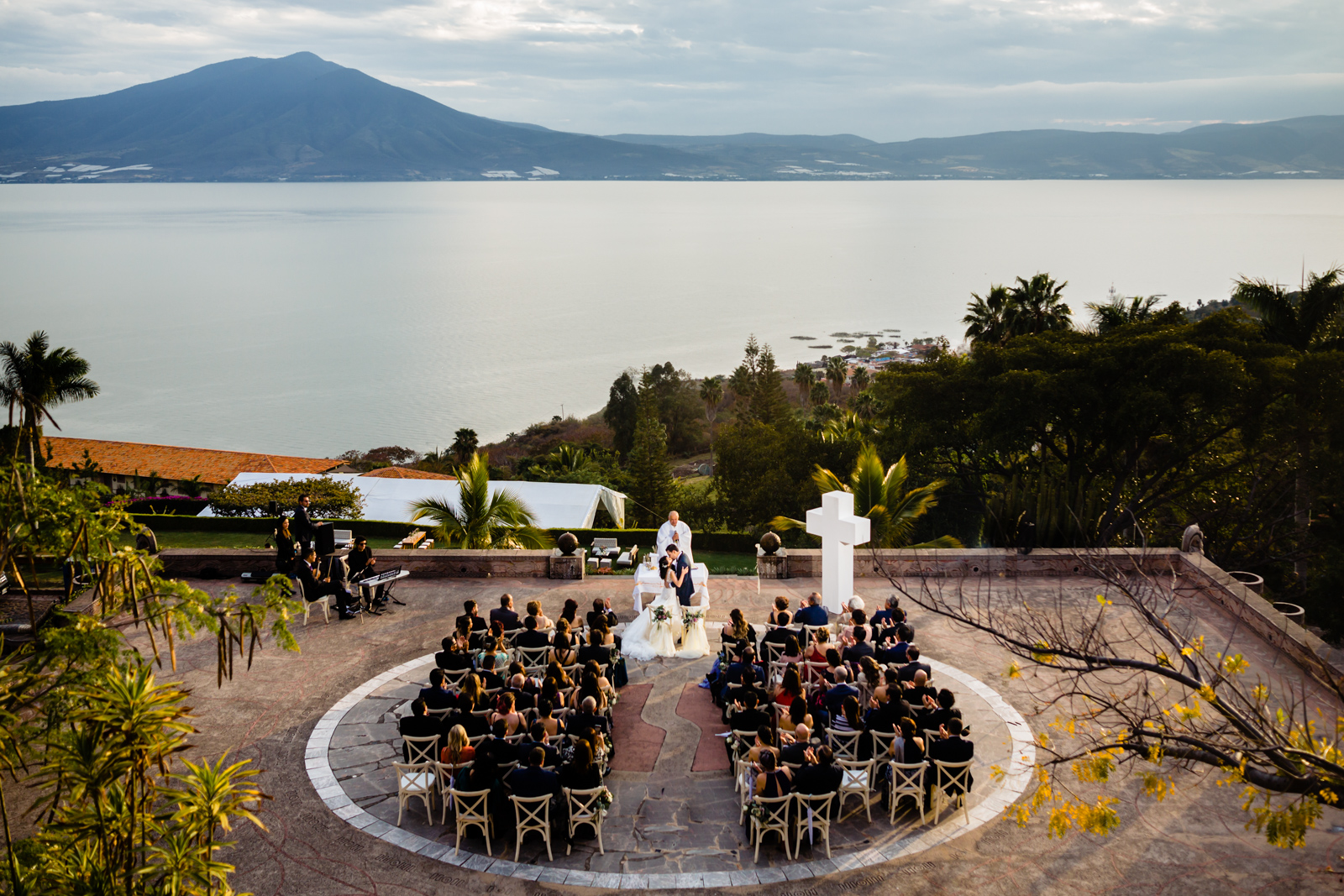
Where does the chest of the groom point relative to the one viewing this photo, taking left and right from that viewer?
facing to the left of the viewer

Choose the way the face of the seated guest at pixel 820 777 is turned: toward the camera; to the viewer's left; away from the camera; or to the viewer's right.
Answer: away from the camera

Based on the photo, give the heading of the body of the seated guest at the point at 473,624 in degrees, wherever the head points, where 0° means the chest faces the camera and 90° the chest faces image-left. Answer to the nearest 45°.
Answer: approximately 225°

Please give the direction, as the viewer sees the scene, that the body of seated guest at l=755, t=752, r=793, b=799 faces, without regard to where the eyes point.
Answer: away from the camera

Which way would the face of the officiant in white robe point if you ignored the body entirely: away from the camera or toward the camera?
toward the camera

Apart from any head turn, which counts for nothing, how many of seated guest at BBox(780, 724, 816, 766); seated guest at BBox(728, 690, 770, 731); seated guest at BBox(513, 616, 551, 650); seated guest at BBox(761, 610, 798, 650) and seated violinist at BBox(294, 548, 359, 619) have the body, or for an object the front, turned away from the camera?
4

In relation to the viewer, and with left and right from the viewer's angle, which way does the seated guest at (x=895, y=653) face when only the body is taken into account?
facing away from the viewer and to the left of the viewer

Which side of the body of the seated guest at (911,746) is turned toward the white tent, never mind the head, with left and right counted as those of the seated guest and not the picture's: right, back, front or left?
front

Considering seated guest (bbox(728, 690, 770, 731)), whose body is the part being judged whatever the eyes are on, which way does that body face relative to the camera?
away from the camera

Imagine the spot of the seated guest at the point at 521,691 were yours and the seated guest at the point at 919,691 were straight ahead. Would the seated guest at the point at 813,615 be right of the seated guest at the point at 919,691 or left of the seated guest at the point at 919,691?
left

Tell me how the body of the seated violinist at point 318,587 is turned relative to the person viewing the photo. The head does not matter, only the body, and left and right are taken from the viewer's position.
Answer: facing to the right of the viewer

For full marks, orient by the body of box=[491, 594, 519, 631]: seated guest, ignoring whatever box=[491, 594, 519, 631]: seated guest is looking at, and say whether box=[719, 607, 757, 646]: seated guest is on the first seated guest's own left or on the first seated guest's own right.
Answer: on the first seated guest's own right

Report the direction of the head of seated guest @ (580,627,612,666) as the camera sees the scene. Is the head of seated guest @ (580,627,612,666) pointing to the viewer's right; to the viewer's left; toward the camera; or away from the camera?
away from the camera

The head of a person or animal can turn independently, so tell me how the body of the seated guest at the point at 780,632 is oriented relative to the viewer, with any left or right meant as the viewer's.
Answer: facing away from the viewer

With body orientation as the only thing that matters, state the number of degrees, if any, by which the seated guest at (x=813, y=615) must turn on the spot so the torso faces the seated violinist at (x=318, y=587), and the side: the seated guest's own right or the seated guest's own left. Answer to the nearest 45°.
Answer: approximately 45° to the seated guest's own left

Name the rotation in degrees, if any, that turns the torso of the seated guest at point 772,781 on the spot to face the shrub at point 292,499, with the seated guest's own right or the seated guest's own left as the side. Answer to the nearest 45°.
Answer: approximately 45° to the seated guest's own left

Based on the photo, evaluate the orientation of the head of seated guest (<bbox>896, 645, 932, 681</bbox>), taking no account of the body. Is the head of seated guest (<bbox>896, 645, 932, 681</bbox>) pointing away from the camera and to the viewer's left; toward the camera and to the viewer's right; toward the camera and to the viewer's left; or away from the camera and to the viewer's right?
away from the camera and to the viewer's left

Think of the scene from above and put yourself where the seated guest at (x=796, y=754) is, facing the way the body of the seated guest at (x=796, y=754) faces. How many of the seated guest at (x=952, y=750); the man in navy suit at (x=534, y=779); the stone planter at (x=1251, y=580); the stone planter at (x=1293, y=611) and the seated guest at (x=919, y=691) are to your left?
1
